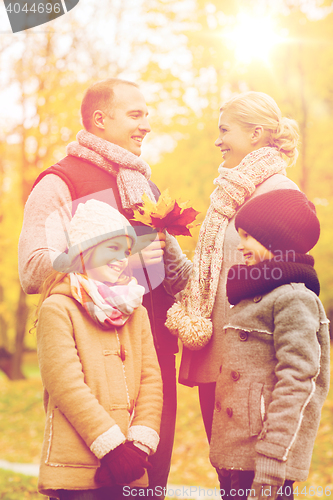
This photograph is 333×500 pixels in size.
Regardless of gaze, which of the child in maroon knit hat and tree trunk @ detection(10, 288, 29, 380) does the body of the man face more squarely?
the child in maroon knit hat

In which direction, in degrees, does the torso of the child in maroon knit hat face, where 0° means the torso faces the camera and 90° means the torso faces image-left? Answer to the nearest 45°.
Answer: approximately 45°

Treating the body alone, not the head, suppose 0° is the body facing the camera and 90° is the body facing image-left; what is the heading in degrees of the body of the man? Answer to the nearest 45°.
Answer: approximately 315°

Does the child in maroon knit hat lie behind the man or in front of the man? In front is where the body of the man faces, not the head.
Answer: in front

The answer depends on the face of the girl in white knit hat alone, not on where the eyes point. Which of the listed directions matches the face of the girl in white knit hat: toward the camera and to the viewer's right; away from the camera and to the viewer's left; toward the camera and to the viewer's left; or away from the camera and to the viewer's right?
toward the camera and to the viewer's right

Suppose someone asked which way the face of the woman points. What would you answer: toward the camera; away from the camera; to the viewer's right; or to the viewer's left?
to the viewer's left

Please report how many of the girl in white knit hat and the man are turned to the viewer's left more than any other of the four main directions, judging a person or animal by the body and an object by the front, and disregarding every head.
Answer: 0

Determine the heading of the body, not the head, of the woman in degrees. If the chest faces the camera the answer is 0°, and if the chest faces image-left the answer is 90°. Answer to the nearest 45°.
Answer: approximately 90°

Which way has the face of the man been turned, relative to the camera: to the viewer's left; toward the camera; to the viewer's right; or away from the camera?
to the viewer's right

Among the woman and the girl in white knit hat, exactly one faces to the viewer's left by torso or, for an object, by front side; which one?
the woman

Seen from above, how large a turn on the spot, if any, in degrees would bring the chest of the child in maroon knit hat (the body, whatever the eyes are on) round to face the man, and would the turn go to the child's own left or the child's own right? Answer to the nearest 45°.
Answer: approximately 90° to the child's own right

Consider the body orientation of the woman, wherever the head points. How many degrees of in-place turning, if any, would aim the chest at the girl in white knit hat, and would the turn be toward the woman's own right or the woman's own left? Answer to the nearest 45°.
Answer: approximately 45° to the woman's own left

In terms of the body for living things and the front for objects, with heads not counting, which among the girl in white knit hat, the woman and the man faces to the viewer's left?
the woman

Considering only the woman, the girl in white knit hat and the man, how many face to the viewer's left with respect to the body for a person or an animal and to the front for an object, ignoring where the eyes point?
1

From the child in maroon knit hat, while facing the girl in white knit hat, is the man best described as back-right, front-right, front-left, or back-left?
front-right
